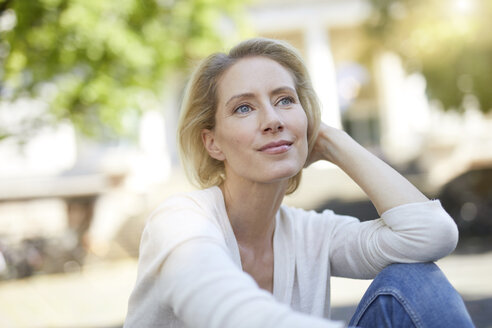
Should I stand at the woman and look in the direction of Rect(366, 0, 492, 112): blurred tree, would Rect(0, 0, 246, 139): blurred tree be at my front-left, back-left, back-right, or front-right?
front-left

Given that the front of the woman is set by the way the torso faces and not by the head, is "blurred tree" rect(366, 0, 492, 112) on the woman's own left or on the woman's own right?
on the woman's own left

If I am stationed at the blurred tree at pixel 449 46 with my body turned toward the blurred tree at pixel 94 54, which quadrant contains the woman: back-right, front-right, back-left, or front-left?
front-left

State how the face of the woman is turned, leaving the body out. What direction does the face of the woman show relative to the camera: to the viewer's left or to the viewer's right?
to the viewer's right

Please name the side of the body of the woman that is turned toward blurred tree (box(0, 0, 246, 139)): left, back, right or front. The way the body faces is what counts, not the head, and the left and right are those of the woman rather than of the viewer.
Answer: back

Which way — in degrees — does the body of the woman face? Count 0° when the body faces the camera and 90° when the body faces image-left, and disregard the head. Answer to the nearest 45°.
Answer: approximately 315°
